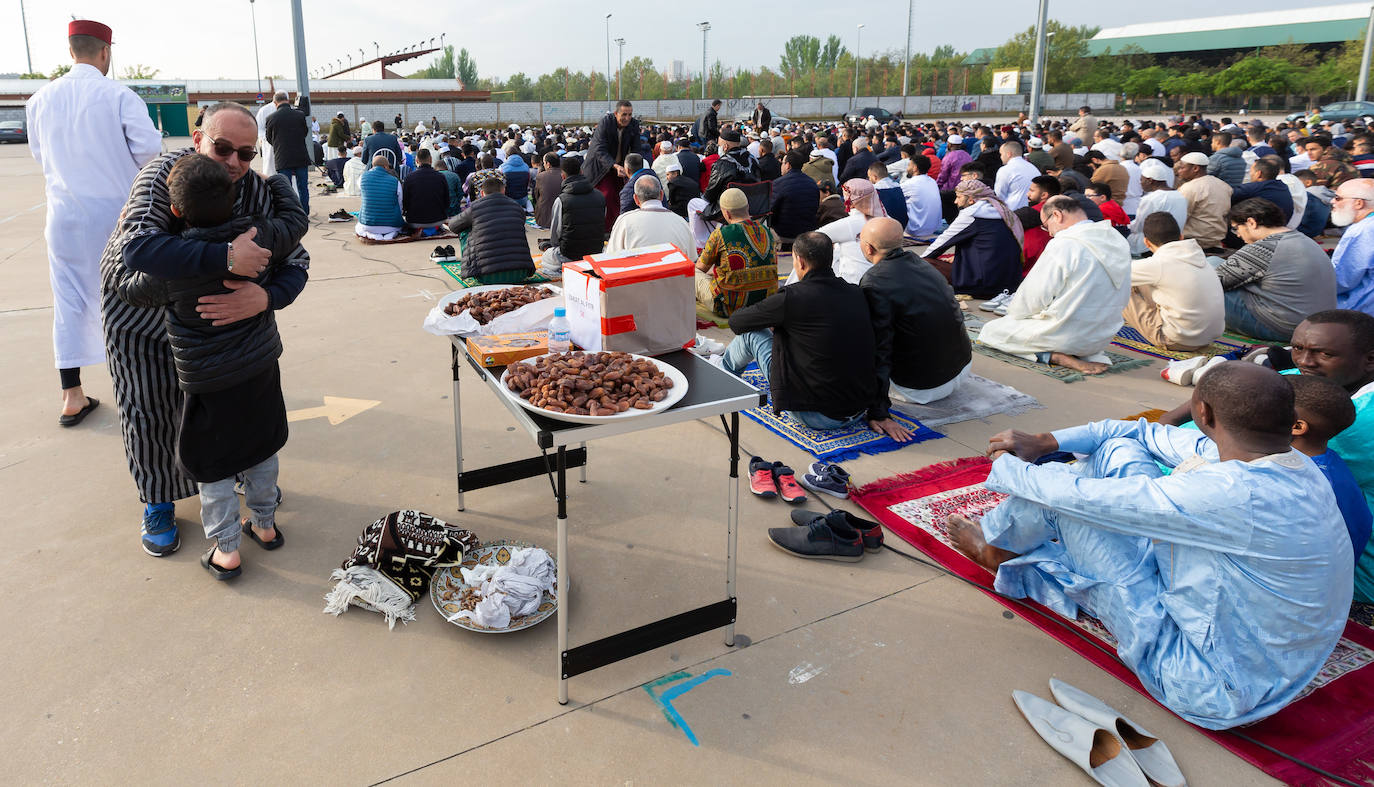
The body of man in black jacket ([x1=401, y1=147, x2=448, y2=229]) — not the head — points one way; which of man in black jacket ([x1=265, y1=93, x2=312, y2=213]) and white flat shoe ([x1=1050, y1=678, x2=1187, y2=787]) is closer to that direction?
the man in black jacket

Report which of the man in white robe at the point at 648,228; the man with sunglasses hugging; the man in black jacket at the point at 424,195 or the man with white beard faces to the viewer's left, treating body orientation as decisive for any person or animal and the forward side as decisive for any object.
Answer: the man with white beard

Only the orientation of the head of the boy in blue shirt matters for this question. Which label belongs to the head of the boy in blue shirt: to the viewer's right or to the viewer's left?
to the viewer's left

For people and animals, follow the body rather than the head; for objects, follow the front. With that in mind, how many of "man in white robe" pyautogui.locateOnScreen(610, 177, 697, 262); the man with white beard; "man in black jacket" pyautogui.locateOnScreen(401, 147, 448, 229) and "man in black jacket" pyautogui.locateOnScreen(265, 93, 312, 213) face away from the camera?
3

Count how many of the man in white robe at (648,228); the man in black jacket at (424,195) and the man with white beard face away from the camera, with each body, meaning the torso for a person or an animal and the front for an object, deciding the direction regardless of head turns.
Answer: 2

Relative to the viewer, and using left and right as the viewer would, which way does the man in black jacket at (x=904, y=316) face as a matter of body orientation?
facing away from the viewer and to the left of the viewer

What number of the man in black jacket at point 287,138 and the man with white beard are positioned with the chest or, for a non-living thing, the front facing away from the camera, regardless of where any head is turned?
1

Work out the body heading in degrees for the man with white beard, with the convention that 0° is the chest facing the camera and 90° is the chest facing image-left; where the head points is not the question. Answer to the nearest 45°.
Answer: approximately 90°

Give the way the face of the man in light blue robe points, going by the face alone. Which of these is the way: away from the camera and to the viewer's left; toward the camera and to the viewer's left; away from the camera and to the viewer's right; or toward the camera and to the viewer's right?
away from the camera and to the viewer's left

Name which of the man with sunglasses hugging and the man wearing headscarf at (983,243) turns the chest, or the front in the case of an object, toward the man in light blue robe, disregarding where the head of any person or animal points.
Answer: the man with sunglasses hugging
